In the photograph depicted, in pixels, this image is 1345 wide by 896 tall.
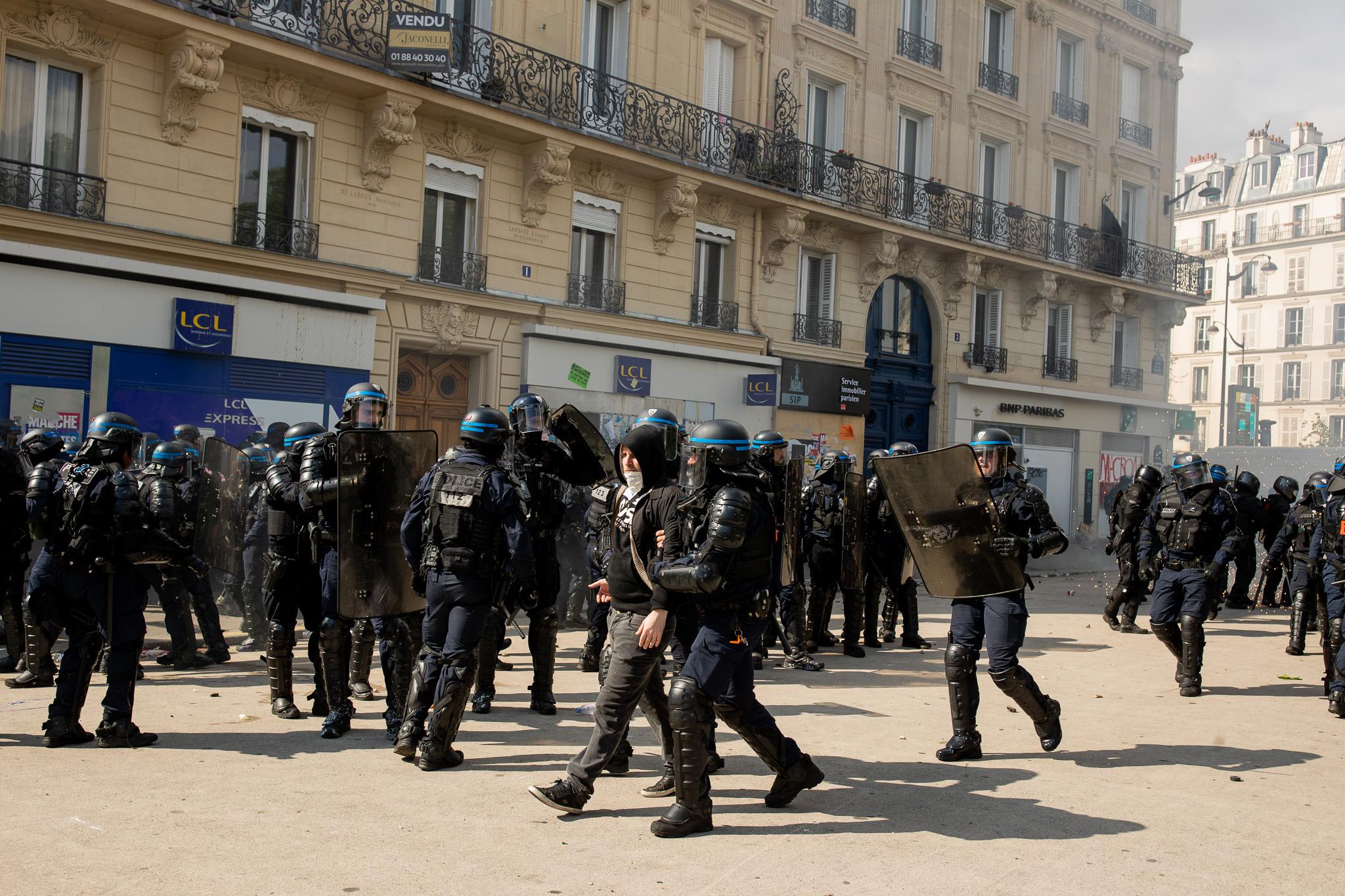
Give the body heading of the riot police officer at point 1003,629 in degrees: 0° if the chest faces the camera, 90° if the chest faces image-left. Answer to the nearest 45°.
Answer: approximately 45°

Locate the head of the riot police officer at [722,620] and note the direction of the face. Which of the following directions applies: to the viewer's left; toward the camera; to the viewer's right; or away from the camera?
to the viewer's left

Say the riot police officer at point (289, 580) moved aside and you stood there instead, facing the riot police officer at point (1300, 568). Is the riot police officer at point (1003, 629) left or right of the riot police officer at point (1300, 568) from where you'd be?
right

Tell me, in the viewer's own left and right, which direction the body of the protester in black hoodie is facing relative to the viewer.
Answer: facing the viewer and to the left of the viewer

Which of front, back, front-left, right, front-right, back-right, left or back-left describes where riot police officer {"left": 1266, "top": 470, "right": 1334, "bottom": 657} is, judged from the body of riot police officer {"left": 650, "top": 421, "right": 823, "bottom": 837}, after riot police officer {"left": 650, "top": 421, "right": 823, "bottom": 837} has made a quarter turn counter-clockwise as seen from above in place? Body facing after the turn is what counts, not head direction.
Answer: back-left

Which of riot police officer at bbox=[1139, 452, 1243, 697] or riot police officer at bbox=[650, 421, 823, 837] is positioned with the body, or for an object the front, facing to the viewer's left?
riot police officer at bbox=[650, 421, 823, 837]

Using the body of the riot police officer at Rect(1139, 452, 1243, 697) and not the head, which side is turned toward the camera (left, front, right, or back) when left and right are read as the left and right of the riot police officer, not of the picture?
front

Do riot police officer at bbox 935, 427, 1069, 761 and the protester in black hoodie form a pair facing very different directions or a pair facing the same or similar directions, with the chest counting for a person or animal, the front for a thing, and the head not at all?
same or similar directions

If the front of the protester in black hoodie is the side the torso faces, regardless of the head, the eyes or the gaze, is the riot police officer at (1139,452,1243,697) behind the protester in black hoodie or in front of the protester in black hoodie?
behind

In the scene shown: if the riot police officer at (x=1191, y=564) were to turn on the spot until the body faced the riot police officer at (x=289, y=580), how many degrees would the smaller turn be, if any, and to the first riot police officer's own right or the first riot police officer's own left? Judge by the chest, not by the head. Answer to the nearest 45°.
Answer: approximately 45° to the first riot police officer's own right

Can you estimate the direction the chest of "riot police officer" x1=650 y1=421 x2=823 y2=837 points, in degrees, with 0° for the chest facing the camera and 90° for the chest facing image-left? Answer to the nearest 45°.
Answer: approximately 90°

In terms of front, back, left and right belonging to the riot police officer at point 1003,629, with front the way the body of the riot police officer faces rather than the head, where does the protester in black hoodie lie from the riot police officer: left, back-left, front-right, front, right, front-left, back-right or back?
front
